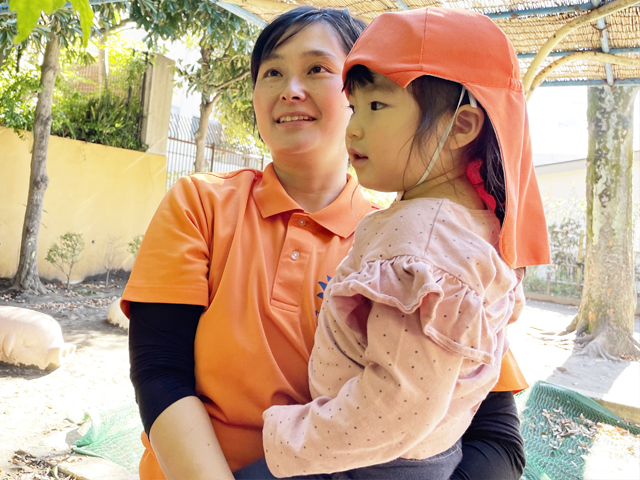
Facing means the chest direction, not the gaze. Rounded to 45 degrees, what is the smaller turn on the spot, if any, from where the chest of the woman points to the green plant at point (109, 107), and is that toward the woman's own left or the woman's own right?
approximately 135° to the woman's own right

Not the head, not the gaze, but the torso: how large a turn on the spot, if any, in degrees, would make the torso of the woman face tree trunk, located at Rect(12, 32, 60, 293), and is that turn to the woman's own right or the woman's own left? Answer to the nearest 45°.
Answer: approximately 135° to the woman's own right

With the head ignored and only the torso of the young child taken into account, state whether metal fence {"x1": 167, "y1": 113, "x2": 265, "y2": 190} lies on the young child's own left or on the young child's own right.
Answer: on the young child's own right

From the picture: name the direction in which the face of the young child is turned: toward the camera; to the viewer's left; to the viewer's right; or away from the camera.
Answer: to the viewer's left

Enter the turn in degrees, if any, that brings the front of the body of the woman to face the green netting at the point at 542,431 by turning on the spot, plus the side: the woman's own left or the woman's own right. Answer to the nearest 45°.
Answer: approximately 135° to the woman's own left

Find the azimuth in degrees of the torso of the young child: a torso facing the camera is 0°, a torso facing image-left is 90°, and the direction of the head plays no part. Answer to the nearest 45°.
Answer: approximately 90°

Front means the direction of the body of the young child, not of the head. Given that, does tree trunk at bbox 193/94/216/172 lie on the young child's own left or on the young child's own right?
on the young child's own right

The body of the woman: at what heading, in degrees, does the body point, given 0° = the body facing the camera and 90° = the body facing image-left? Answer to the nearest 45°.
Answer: approximately 0°

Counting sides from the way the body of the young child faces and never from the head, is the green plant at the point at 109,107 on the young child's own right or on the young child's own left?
on the young child's own right
